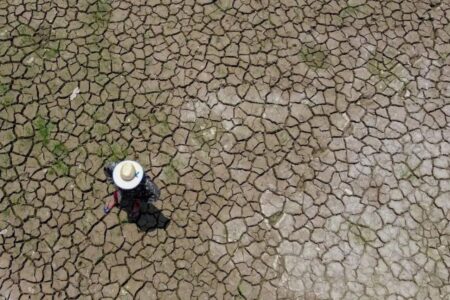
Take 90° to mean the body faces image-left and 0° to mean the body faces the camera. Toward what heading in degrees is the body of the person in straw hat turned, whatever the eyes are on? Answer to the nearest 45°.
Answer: approximately 45°
